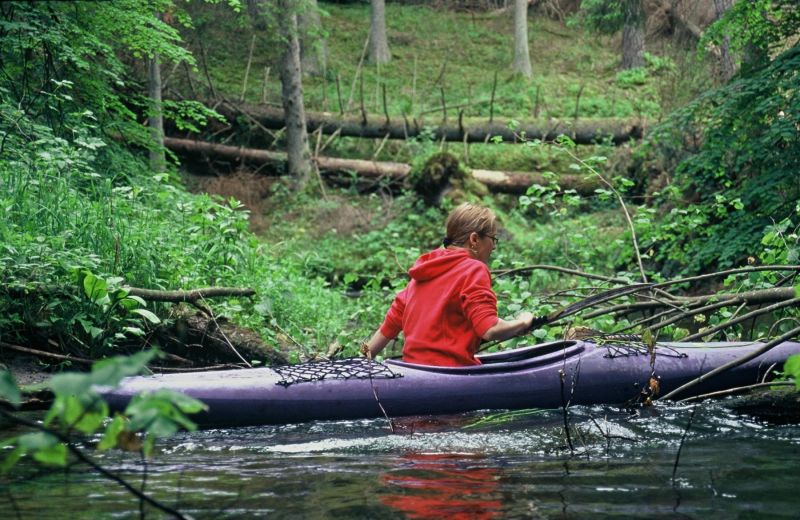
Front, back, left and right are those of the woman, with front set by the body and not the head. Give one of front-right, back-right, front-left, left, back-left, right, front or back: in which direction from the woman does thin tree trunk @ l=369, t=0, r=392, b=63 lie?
front-left

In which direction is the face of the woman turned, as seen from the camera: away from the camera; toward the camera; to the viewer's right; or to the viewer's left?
to the viewer's right

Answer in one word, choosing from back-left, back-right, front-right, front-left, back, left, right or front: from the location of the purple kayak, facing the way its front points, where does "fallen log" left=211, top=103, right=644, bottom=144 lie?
left

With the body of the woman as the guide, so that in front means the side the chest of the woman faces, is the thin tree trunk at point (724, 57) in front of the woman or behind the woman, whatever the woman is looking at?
in front

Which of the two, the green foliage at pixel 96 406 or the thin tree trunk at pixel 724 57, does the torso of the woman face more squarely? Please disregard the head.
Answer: the thin tree trunk

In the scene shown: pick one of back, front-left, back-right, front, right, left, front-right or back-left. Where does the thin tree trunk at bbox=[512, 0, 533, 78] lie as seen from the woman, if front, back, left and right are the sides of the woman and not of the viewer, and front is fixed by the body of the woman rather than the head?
front-left

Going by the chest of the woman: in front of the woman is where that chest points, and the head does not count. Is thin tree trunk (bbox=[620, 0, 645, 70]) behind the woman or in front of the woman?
in front

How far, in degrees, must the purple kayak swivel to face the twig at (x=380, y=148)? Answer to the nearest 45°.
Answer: approximately 90° to its left

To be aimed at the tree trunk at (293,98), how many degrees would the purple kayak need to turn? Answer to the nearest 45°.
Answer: approximately 90° to its left

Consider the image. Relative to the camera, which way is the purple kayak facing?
to the viewer's right

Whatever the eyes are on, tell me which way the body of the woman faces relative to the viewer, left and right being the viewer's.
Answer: facing away from the viewer and to the right of the viewer

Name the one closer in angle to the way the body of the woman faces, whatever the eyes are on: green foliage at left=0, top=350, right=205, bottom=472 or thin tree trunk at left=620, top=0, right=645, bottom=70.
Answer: the thin tree trunk

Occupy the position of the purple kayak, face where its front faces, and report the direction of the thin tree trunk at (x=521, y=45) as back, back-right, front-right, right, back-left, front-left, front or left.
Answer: left

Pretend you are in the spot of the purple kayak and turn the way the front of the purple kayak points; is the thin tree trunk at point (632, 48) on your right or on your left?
on your left

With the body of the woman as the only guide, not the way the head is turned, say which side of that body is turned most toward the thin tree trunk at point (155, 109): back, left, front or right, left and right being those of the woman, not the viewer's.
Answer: left
